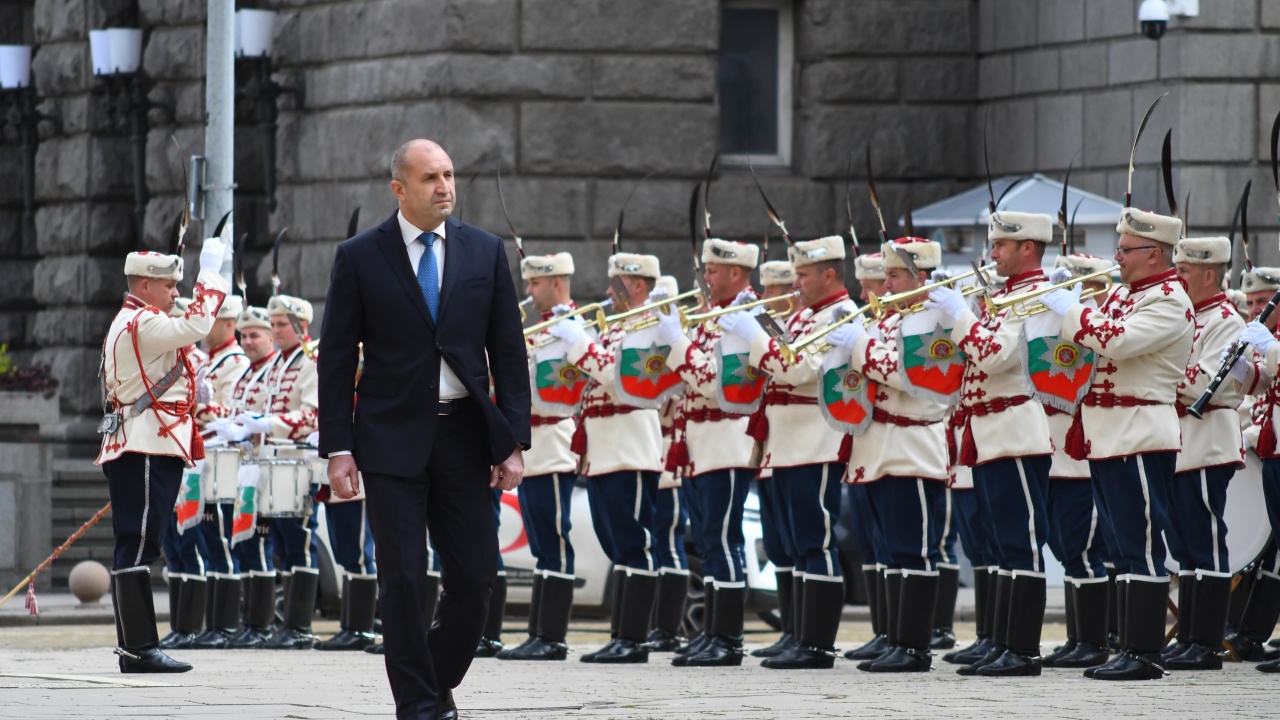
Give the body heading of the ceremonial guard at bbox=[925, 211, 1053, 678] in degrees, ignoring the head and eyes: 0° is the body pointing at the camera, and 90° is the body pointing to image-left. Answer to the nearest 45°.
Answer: approximately 90°

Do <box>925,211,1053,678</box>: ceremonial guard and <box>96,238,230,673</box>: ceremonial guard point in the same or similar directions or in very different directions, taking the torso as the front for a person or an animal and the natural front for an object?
very different directions

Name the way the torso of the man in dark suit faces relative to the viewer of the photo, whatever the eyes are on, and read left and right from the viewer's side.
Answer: facing the viewer and to the right of the viewer

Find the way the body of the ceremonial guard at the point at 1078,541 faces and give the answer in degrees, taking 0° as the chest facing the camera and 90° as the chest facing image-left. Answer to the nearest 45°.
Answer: approximately 90°

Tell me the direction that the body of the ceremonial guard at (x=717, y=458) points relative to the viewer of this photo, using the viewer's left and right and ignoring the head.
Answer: facing to the left of the viewer

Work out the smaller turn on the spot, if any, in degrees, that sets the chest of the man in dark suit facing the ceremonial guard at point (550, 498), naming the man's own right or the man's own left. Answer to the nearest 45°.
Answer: approximately 135° to the man's own left

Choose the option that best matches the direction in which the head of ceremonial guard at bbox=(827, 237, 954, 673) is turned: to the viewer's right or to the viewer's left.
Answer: to the viewer's left

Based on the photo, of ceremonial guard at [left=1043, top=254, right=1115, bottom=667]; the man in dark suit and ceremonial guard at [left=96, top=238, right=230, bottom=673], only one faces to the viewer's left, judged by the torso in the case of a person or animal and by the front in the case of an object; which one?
ceremonial guard at [left=1043, top=254, right=1115, bottom=667]

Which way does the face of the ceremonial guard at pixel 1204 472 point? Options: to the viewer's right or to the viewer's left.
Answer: to the viewer's left
